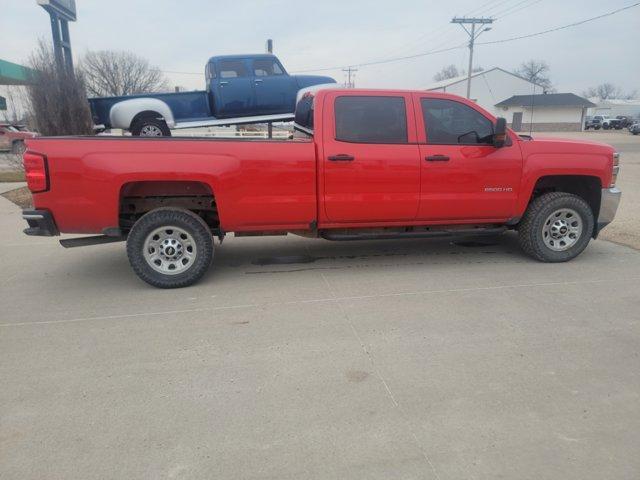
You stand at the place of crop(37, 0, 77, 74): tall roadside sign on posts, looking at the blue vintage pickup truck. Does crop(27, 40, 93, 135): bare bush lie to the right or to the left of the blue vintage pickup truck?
right

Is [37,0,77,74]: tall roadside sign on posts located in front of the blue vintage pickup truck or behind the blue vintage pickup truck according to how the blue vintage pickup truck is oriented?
behind

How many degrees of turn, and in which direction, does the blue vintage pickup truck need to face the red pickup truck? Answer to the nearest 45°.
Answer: approximately 90° to its right

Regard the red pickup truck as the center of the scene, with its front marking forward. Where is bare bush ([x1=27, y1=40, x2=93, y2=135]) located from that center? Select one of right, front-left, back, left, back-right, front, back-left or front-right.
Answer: back-left

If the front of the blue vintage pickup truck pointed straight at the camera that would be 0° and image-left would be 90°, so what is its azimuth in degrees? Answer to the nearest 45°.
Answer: approximately 270°

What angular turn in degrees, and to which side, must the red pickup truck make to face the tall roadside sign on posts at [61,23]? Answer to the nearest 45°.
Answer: approximately 135° to its left

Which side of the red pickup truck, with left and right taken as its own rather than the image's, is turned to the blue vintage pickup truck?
left

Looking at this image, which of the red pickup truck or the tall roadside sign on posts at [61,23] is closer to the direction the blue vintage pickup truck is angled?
the red pickup truck

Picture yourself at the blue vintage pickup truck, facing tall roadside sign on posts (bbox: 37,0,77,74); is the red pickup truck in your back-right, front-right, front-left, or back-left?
back-left

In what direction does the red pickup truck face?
to the viewer's right
